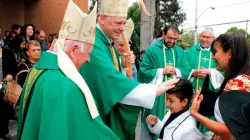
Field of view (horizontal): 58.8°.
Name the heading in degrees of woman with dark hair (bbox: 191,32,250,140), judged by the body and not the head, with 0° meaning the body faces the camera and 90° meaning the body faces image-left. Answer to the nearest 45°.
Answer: approximately 90°

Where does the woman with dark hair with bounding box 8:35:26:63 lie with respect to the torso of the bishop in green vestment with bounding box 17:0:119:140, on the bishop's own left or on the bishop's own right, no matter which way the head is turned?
on the bishop's own left

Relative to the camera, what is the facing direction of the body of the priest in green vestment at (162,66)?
toward the camera

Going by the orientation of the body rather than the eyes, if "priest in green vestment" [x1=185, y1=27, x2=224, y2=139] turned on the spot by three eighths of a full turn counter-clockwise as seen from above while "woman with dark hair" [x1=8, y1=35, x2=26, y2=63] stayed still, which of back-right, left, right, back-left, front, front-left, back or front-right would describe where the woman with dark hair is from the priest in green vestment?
back-left

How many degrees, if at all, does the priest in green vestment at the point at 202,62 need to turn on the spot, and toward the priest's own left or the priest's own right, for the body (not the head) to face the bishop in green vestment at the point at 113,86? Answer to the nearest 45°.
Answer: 0° — they already face them

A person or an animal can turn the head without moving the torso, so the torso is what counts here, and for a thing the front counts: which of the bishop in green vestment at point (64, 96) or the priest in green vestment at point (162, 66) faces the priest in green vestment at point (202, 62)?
the bishop in green vestment

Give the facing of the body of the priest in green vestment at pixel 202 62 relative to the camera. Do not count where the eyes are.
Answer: toward the camera

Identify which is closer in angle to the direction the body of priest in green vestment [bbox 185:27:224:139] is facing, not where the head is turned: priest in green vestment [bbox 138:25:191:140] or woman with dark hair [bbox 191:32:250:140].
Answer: the woman with dark hair

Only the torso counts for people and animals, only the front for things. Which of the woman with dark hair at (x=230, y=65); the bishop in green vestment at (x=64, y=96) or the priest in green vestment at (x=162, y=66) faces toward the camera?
the priest in green vestment

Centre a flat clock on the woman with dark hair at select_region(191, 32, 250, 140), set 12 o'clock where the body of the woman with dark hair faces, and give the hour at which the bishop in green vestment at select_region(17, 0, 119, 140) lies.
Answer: The bishop in green vestment is roughly at 11 o'clock from the woman with dark hair.

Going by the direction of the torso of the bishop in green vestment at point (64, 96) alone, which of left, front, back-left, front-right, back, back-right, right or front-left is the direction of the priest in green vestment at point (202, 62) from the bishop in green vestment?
front
